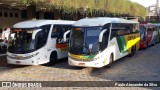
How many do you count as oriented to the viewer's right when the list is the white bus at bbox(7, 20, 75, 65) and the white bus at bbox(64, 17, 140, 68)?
0

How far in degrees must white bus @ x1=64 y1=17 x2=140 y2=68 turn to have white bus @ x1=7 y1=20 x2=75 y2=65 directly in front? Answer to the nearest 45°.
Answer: approximately 45° to its right

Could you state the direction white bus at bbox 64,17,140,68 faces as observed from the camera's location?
facing the viewer and to the left of the viewer

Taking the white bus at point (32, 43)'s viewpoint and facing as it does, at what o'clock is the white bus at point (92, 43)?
the white bus at point (92, 43) is roughly at 8 o'clock from the white bus at point (32, 43).

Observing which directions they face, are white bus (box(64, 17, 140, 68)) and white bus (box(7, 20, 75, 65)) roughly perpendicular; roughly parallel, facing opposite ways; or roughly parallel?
roughly parallel
